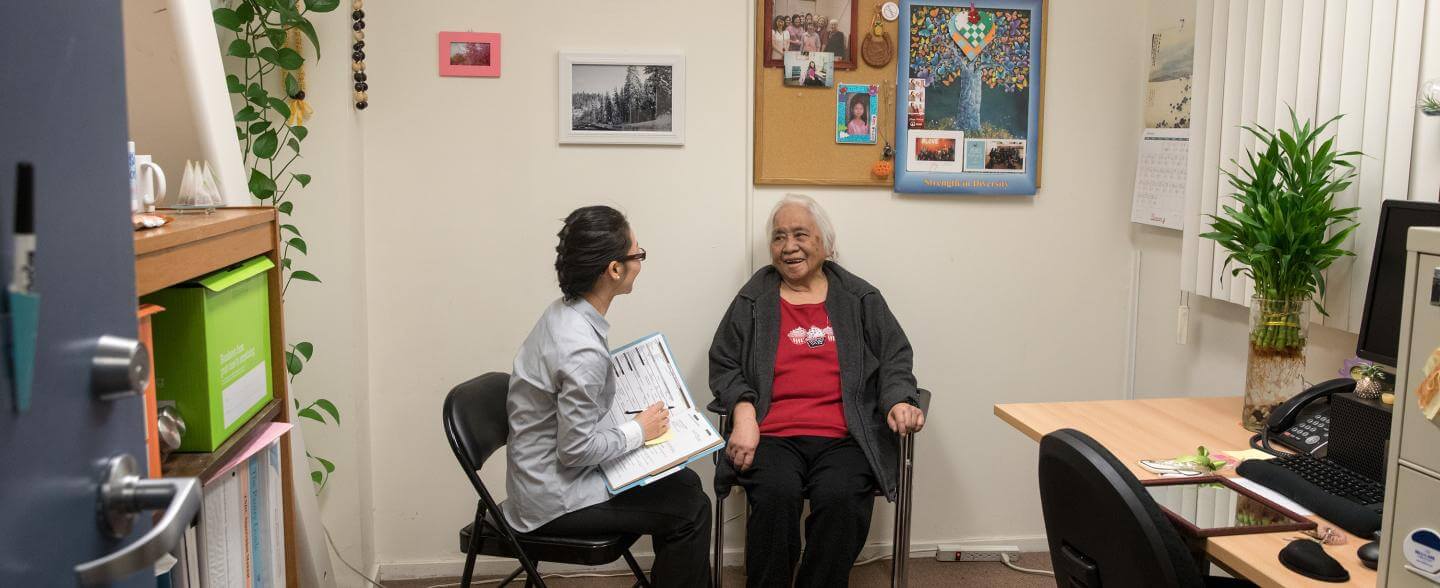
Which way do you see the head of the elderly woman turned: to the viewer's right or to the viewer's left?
to the viewer's left

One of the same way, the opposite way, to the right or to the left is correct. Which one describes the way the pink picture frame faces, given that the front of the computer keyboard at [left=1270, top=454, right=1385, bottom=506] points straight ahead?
to the left

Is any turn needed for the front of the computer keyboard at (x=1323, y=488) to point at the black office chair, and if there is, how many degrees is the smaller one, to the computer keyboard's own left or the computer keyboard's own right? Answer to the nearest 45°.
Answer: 0° — it already faces it

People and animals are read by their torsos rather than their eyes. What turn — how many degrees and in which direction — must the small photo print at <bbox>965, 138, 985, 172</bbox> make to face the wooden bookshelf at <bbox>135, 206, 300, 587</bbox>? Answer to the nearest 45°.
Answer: approximately 45° to its right

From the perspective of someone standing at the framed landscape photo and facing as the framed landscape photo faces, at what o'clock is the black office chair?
The black office chair is roughly at 11 o'clock from the framed landscape photo.

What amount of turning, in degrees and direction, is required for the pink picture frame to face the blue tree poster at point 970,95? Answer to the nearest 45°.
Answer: approximately 90° to its left

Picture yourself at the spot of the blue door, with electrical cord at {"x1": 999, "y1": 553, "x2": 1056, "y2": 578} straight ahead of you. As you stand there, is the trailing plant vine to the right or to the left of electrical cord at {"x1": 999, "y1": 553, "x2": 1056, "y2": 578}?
left

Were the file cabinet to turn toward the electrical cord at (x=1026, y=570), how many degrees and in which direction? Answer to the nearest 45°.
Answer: approximately 90° to its right

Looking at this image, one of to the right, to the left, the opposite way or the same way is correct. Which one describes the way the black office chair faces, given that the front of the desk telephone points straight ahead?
the opposite way

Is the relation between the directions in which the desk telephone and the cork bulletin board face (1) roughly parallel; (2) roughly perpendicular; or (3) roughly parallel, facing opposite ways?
roughly perpendicular
